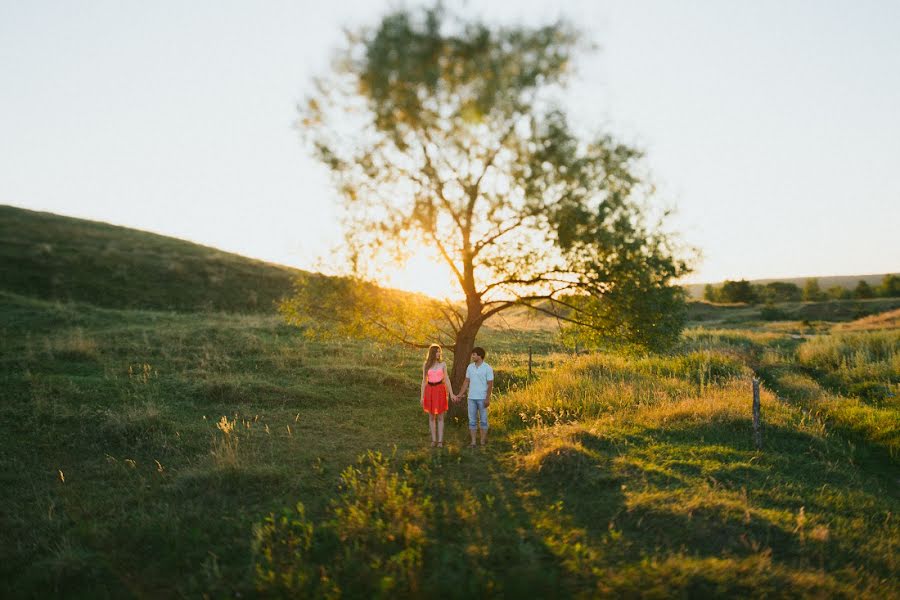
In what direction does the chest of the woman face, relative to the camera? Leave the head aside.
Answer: toward the camera
